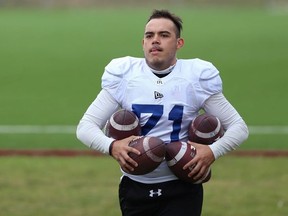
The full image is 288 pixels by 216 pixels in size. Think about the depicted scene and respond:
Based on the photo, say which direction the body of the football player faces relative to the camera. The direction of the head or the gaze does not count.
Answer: toward the camera
